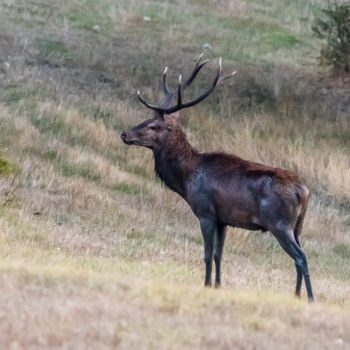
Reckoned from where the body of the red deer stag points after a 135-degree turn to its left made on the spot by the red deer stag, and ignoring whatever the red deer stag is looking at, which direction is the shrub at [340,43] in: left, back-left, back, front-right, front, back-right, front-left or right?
back-left

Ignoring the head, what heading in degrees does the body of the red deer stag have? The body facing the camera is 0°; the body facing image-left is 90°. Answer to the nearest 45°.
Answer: approximately 90°
